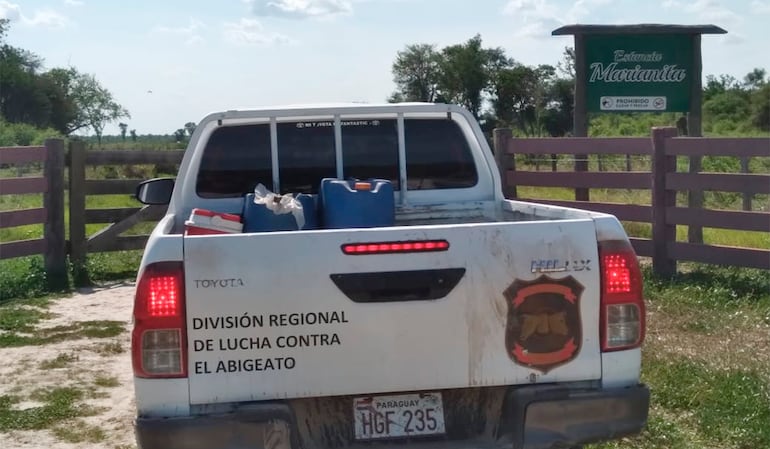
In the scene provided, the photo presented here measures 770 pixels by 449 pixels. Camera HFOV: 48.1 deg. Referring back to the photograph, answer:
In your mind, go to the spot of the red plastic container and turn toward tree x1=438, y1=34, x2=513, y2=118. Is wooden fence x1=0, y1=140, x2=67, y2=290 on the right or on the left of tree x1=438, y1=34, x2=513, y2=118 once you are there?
left

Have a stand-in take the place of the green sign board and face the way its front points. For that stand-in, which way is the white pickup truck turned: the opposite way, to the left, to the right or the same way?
the opposite way

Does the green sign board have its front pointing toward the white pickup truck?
yes

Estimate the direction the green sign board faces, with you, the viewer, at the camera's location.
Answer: facing the viewer

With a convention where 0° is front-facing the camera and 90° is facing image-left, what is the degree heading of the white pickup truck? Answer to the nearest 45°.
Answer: approximately 180°

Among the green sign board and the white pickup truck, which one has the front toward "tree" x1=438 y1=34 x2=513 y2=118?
the white pickup truck

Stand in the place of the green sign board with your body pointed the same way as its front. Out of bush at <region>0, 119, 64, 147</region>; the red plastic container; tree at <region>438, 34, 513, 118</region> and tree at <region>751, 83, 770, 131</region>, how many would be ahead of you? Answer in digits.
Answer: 1

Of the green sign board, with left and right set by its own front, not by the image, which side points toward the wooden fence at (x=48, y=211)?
right

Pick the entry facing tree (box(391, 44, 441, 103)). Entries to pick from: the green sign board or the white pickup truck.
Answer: the white pickup truck

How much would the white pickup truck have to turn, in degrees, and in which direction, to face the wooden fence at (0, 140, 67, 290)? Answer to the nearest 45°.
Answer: approximately 45° to its left

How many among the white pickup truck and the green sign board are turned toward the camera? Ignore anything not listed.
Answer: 1

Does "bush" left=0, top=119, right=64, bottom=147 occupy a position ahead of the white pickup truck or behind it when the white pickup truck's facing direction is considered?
ahead

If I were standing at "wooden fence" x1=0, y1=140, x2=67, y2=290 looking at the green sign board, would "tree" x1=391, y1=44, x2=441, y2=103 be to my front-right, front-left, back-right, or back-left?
front-left
